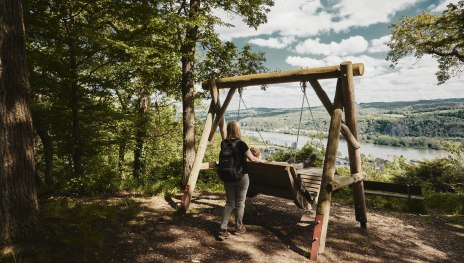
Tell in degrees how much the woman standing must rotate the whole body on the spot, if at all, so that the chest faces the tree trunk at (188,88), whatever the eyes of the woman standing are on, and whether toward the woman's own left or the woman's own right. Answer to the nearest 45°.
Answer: approximately 45° to the woman's own left

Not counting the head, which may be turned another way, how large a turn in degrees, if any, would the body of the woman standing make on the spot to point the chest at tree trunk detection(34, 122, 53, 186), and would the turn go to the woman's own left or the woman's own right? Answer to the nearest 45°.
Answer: approximately 90° to the woman's own left

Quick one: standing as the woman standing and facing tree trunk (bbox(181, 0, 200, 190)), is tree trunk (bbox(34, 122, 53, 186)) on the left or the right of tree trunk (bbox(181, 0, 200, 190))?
left

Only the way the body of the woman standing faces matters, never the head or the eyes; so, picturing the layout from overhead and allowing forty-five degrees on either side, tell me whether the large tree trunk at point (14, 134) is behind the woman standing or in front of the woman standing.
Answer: behind

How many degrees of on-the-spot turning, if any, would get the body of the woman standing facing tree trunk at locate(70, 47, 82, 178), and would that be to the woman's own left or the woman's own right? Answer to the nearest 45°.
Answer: approximately 90° to the woman's own left

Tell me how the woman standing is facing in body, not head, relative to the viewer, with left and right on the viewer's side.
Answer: facing away from the viewer and to the right of the viewer
